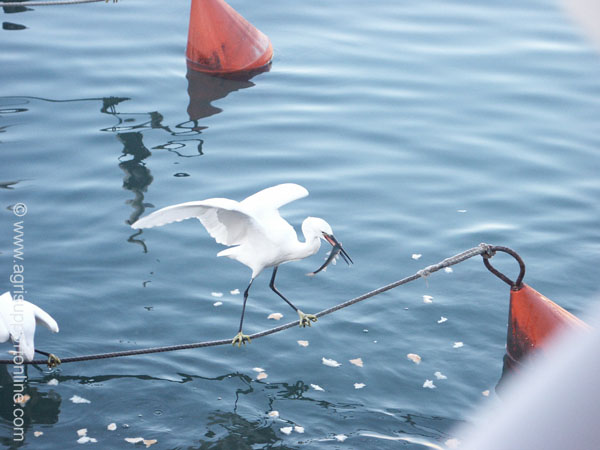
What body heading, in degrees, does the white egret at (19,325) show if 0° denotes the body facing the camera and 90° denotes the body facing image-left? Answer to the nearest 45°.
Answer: approximately 90°

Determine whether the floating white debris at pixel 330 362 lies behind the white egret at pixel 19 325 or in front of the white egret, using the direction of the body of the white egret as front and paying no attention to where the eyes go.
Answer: behind

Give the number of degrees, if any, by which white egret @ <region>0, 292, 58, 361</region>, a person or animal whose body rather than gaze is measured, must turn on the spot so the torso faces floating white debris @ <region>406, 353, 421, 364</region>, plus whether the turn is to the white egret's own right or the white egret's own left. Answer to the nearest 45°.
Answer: approximately 180°
